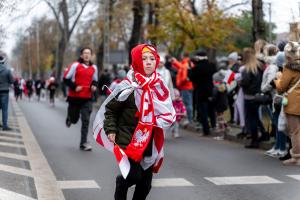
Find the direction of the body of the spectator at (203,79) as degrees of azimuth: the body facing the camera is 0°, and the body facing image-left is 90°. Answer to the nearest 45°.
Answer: approximately 135°

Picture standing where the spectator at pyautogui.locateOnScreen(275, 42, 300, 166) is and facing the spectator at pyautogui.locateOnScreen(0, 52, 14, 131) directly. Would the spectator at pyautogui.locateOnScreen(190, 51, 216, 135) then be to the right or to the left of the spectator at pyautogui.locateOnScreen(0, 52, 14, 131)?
right

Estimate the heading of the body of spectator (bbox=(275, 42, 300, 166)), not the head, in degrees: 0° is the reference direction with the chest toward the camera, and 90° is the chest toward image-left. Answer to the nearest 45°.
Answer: approximately 90°

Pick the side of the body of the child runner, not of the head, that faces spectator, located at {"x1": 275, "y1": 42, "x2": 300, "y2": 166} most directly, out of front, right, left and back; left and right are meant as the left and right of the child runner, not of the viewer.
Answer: left

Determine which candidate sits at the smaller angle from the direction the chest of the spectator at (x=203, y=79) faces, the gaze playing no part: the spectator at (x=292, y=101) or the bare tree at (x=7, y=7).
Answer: the bare tree

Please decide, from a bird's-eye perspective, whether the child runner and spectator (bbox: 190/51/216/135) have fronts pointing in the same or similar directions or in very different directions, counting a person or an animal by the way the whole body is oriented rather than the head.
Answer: very different directions

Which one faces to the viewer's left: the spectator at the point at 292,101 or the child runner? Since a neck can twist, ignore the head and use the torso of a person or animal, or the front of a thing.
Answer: the spectator

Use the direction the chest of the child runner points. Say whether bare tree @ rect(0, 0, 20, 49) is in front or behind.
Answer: behind

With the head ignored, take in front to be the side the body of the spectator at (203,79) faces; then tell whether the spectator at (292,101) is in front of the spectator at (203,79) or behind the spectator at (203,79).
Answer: behind

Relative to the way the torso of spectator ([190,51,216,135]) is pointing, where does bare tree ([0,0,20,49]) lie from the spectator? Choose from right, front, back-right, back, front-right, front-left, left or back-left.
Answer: front-left

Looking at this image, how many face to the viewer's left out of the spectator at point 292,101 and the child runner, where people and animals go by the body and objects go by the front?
1

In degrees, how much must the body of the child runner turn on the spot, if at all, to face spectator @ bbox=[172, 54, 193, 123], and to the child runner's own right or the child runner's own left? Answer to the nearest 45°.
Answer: approximately 135° to the child runner's own left
